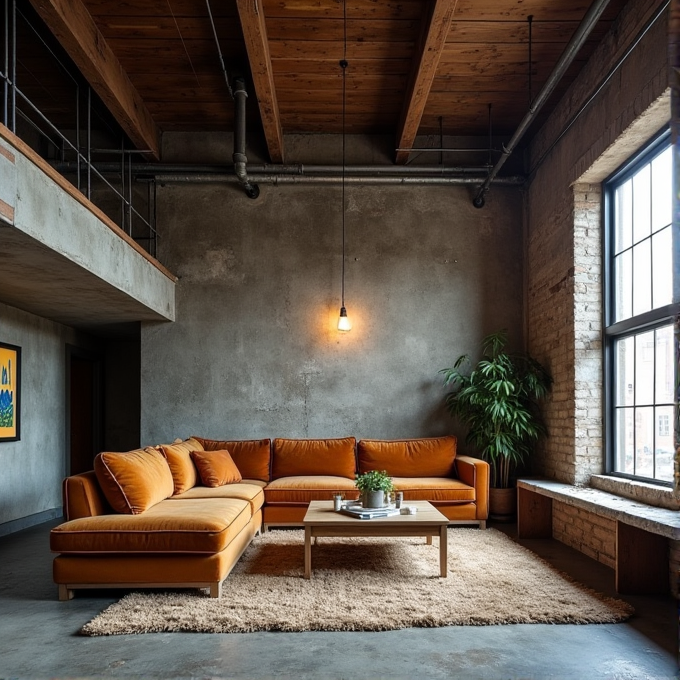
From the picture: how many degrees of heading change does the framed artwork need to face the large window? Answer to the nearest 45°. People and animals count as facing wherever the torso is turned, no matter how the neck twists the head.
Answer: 0° — it already faces it

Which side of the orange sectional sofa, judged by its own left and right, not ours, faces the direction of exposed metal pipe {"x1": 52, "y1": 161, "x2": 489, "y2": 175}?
back

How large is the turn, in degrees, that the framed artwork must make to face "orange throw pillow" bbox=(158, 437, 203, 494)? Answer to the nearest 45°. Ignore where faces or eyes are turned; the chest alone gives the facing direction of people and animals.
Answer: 0° — it already faces it

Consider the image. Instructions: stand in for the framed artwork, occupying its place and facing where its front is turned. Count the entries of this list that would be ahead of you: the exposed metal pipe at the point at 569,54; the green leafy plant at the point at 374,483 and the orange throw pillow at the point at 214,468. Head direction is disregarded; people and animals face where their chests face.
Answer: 3

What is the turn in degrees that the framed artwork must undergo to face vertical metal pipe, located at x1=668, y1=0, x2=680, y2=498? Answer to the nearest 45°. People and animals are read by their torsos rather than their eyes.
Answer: approximately 45° to its right

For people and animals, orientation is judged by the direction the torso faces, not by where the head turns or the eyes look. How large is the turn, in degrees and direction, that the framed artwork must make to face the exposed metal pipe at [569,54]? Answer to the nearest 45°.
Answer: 0° — it already faces it

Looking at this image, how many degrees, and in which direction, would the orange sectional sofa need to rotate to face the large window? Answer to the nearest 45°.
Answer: approximately 90° to its left

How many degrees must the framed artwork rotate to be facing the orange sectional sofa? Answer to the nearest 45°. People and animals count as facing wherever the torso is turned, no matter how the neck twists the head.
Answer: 0° — it already faces it

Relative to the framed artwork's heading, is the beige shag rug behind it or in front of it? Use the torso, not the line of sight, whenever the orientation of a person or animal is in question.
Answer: in front

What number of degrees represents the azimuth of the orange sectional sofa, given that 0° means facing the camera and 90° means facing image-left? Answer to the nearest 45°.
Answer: approximately 0°

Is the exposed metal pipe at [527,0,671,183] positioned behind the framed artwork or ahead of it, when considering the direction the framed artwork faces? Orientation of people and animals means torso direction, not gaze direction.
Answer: ahead
